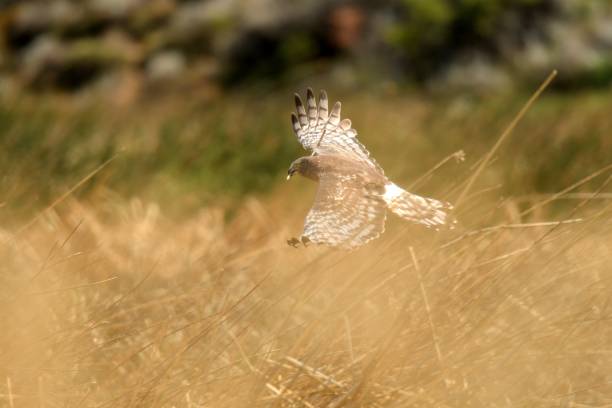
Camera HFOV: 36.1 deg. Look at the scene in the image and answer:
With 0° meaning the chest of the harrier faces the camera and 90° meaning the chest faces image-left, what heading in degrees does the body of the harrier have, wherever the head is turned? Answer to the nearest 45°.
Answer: approximately 90°
